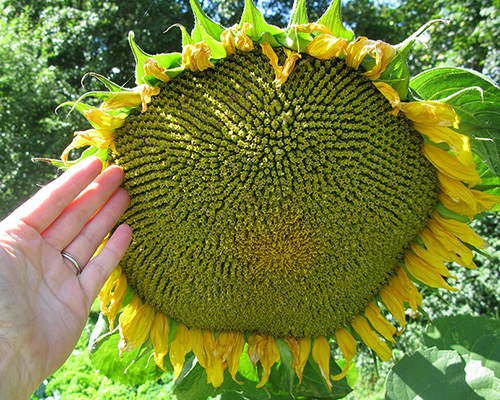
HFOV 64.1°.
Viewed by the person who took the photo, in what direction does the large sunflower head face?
facing the viewer
